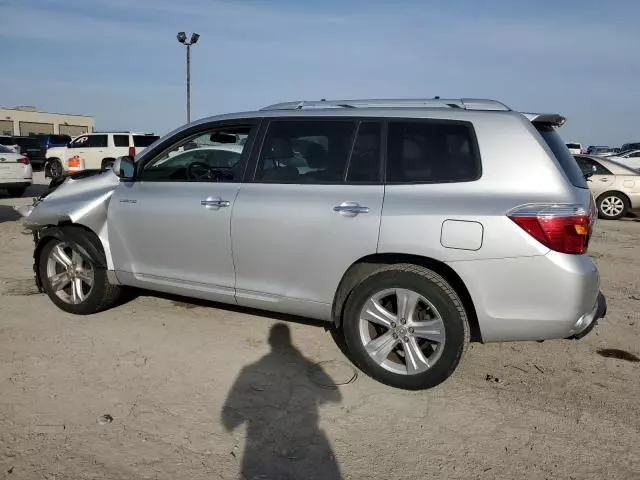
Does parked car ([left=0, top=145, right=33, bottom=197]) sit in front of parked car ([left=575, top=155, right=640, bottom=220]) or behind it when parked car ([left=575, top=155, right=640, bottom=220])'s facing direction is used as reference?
in front

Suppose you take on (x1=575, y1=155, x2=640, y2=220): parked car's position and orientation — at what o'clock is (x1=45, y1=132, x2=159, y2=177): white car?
The white car is roughly at 12 o'clock from the parked car.

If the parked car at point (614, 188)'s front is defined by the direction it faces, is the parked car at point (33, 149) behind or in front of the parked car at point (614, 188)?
in front

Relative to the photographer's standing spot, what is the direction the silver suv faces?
facing away from the viewer and to the left of the viewer

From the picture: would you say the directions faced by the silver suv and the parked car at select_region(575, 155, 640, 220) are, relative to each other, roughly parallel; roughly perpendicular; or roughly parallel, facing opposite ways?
roughly parallel

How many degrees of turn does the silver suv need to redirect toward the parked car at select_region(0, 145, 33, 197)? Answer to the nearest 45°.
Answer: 0° — it already faces it

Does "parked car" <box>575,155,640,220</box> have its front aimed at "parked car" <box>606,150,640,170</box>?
no

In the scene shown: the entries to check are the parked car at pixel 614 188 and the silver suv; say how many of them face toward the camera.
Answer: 0

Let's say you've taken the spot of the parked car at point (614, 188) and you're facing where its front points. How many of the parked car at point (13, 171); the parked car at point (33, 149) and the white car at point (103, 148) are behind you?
0

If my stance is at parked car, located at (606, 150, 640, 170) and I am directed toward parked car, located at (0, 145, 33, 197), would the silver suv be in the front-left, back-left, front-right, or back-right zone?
front-left

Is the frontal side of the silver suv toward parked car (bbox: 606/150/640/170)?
no

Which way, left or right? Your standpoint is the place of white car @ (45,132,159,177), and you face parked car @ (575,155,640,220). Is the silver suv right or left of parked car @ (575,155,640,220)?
right

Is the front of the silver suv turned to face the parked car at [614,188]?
no

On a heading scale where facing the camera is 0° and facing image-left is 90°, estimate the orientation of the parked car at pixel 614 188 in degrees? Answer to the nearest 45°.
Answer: approximately 90°

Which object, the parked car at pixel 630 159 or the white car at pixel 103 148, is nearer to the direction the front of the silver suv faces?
the white car
